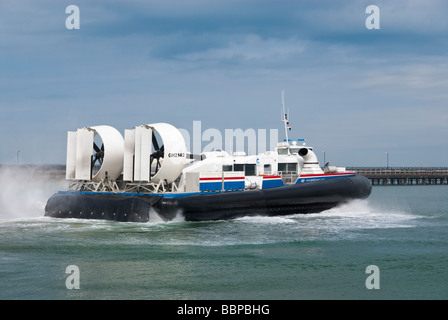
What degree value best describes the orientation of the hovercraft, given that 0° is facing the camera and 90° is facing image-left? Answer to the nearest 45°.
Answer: approximately 225°
